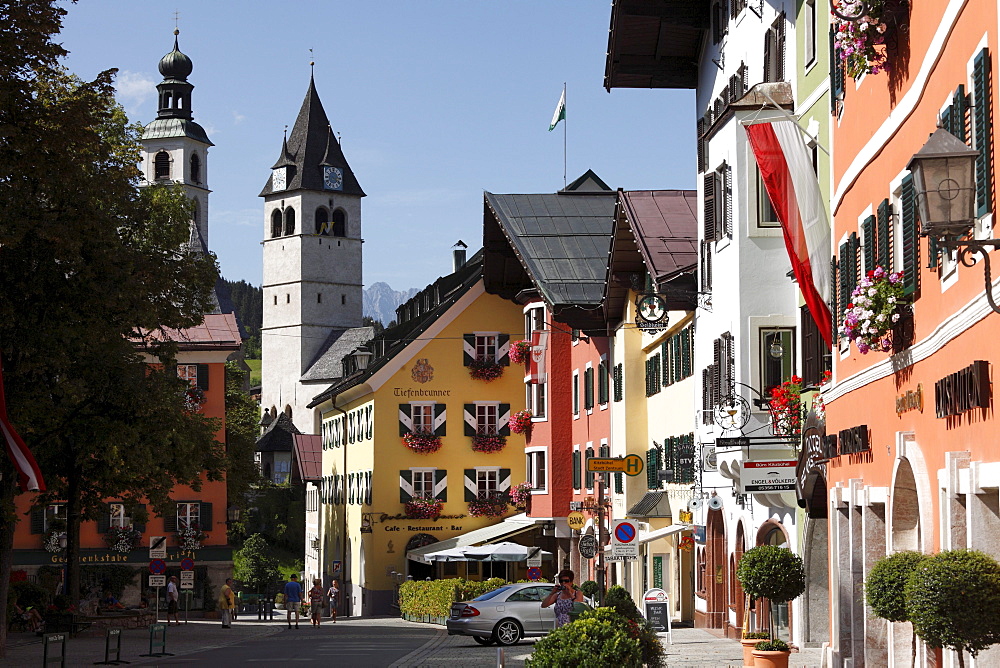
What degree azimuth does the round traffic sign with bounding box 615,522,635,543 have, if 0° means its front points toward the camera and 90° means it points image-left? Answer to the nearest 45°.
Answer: approximately 0°

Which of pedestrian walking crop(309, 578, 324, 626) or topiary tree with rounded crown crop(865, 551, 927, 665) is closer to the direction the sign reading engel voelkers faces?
the topiary tree with rounded crown

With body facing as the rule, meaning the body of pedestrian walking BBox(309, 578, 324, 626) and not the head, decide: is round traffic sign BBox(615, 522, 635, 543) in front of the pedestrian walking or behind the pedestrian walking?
behind
